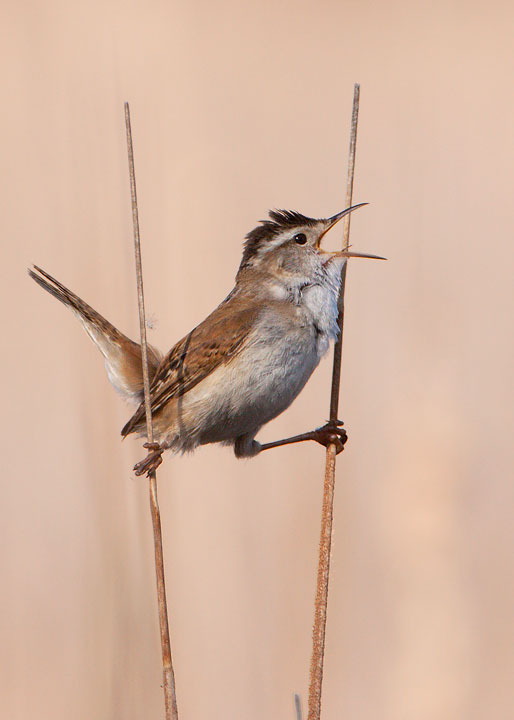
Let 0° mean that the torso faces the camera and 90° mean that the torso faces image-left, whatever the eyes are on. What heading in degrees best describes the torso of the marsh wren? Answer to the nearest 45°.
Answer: approximately 270°
